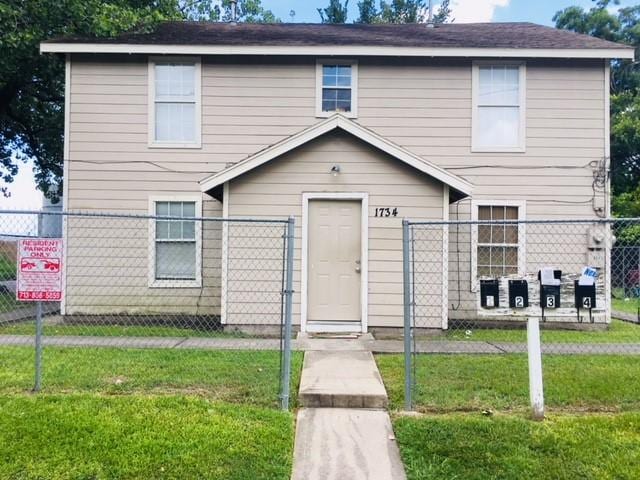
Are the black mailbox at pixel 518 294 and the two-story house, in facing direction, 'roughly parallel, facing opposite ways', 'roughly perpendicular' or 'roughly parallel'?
roughly parallel

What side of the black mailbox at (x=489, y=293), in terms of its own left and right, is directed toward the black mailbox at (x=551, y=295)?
left

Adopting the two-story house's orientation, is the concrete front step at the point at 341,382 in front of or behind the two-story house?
in front

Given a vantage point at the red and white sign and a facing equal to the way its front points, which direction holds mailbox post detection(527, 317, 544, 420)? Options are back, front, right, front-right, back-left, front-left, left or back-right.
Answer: front-left

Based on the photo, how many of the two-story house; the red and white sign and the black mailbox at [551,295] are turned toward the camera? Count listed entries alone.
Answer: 3

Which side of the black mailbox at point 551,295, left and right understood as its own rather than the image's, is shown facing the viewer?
front

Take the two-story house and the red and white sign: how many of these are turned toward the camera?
2

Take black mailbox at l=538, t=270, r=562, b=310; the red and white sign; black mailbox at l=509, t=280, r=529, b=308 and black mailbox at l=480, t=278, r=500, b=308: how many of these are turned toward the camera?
4

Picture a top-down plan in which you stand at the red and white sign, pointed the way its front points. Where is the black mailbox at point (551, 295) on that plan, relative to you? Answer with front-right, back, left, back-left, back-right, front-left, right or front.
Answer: front-left

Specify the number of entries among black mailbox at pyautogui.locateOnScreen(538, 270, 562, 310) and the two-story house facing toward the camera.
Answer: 2

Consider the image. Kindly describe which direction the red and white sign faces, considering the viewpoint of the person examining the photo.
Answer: facing the viewer

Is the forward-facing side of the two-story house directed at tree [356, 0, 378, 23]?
no

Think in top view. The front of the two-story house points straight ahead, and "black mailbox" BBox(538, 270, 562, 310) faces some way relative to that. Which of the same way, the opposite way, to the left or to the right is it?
the same way

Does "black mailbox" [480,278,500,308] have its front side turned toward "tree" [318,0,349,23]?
no

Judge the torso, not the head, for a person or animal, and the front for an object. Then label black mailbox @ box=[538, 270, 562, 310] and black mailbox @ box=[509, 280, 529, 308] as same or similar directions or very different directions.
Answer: same or similar directions
